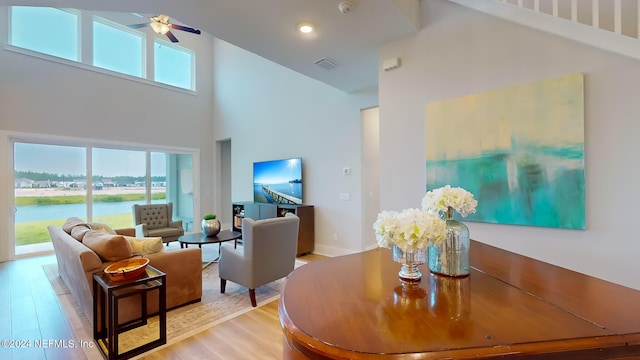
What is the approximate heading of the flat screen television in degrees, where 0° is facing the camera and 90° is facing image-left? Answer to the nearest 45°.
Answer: approximately 45°

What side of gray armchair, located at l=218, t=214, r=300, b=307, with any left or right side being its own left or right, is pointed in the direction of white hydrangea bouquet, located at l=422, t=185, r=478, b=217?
back

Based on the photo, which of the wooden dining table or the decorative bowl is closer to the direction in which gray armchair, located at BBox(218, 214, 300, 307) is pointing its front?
the decorative bowl

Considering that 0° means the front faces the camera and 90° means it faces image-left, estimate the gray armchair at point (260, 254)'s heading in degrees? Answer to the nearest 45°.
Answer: approximately 135°

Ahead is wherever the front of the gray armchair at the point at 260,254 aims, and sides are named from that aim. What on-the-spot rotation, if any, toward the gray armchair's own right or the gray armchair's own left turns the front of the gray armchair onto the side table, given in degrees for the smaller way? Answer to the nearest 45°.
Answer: approximately 90° to the gray armchair's own left

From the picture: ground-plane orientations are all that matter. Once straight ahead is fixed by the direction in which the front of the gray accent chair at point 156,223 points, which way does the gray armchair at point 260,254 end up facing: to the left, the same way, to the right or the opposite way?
the opposite way
